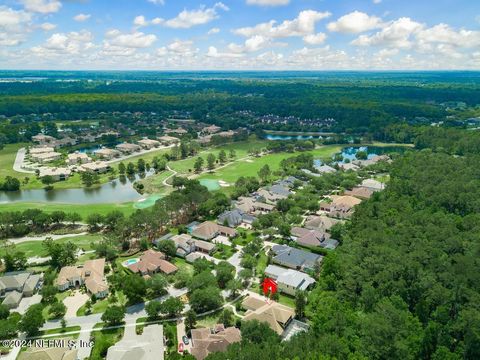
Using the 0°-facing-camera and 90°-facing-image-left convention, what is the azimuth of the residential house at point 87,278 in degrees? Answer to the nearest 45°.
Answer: approximately 0°

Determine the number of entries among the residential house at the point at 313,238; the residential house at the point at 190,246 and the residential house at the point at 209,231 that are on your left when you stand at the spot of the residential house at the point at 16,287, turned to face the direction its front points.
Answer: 3

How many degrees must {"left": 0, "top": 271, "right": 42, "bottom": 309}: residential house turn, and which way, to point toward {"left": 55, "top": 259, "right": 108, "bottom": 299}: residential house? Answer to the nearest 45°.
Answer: approximately 90° to its left

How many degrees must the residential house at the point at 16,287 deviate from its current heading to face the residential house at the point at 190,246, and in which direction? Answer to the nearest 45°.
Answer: approximately 90° to its left

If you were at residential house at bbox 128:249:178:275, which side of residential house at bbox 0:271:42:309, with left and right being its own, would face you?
left

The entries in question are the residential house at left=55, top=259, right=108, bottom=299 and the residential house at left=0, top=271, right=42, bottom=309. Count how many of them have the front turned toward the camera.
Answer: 2

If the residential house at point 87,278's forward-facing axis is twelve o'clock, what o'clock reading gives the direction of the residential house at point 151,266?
the residential house at point 151,266 is roughly at 9 o'clock from the residential house at point 87,278.

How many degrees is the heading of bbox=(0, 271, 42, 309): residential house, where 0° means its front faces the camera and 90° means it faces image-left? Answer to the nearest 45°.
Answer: approximately 0°

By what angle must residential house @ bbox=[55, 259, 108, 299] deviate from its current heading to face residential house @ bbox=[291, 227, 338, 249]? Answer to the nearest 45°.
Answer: approximately 90° to its left

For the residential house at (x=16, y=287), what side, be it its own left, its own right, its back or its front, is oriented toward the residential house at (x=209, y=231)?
left

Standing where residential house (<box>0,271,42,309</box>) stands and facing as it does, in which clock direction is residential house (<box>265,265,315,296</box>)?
residential house (<box>265,265,315,296</box>) is roughly at 10 o'clock from residential house (<box>0,271,42,309</box>).

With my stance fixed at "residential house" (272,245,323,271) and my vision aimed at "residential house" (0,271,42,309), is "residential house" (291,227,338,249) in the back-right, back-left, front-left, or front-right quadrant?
back-right

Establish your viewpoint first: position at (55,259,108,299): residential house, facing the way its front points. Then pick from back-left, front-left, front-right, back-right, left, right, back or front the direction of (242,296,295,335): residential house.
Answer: front-left

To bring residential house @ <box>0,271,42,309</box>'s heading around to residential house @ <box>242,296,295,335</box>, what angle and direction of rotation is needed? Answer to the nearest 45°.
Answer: approximately 45° to its left
